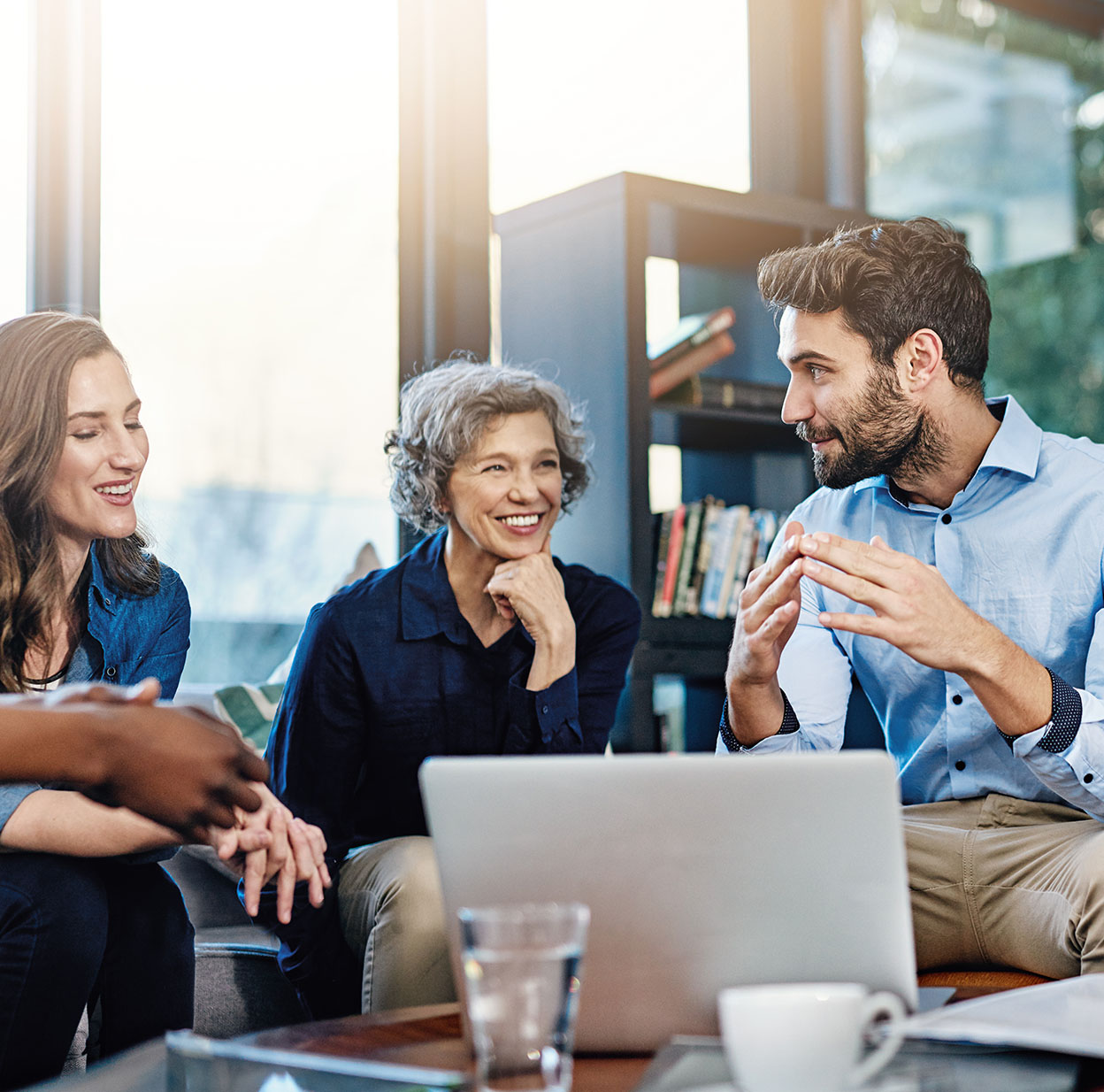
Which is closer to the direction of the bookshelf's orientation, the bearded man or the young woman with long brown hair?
the bearded man

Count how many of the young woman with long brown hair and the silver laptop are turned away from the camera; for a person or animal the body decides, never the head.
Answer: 1

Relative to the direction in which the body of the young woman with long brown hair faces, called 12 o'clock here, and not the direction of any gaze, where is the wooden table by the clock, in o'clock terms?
The wooden table is roughly at 1 o'clock from the young woman with long brown hair.

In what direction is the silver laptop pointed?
away from the camera

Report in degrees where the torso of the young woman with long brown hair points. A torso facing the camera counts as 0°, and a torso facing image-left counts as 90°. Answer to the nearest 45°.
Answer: approximately 315°

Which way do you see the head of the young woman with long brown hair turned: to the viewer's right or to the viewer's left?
to the viewer's right

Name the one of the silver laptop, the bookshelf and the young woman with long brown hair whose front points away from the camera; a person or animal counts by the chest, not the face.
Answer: the silver laptop

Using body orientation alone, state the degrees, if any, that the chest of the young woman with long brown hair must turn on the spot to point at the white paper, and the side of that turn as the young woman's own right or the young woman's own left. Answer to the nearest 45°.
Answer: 0° — they already face it

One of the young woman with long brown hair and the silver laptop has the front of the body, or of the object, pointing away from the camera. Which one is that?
the silver laptop

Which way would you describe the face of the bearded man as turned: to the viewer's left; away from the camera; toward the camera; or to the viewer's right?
to the viewer's left

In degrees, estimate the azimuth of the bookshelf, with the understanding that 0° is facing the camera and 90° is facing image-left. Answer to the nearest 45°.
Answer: approximately 315°

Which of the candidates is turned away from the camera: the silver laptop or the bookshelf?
the silver laptop
